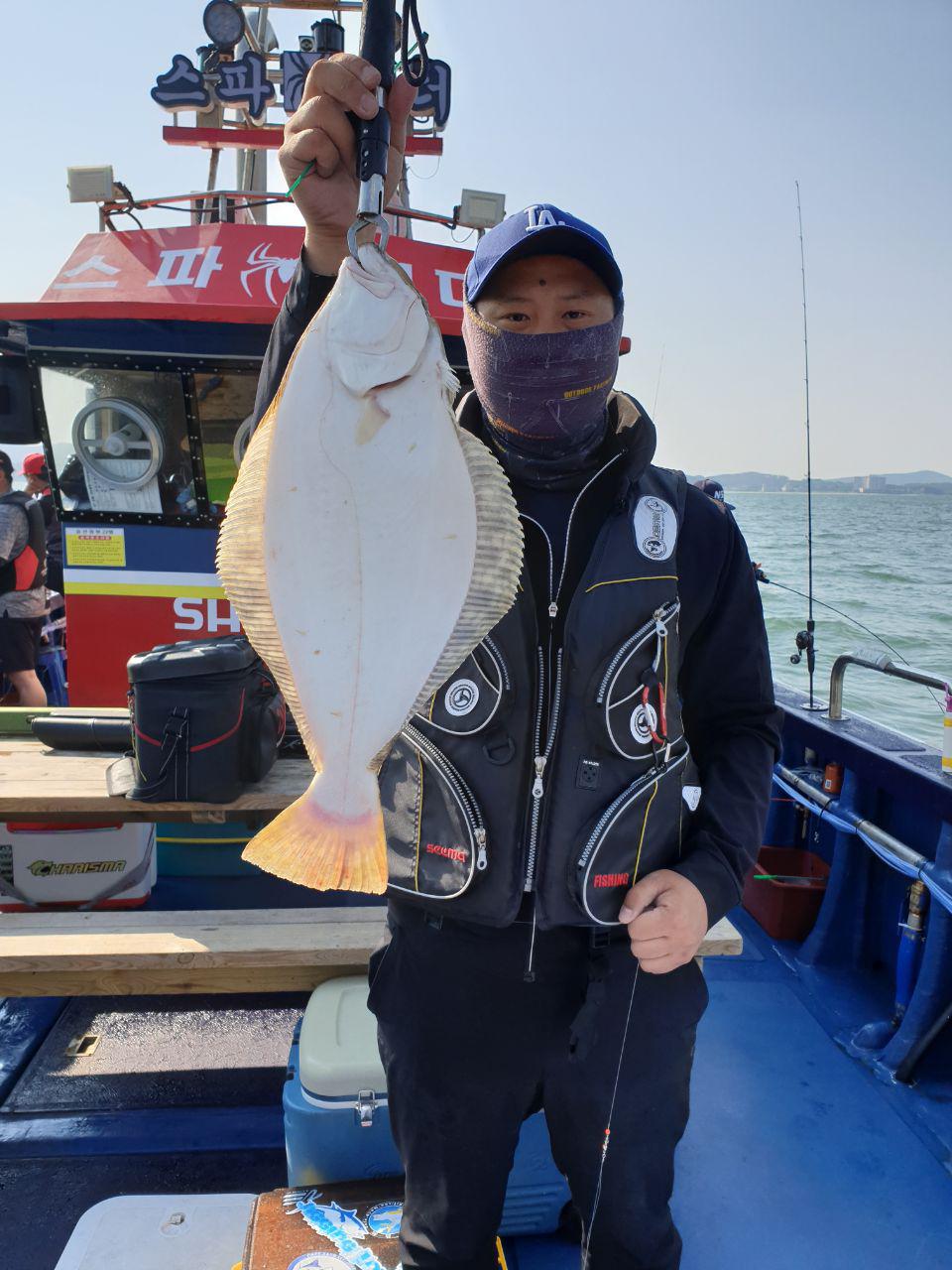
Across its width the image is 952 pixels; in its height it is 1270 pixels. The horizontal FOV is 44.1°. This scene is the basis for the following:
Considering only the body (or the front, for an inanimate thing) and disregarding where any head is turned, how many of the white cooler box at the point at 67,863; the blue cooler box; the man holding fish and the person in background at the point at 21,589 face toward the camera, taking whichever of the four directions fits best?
3

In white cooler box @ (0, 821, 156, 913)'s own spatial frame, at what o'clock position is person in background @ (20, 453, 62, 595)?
The person in background is roughly at 6 o'clock from the white cooler box.
